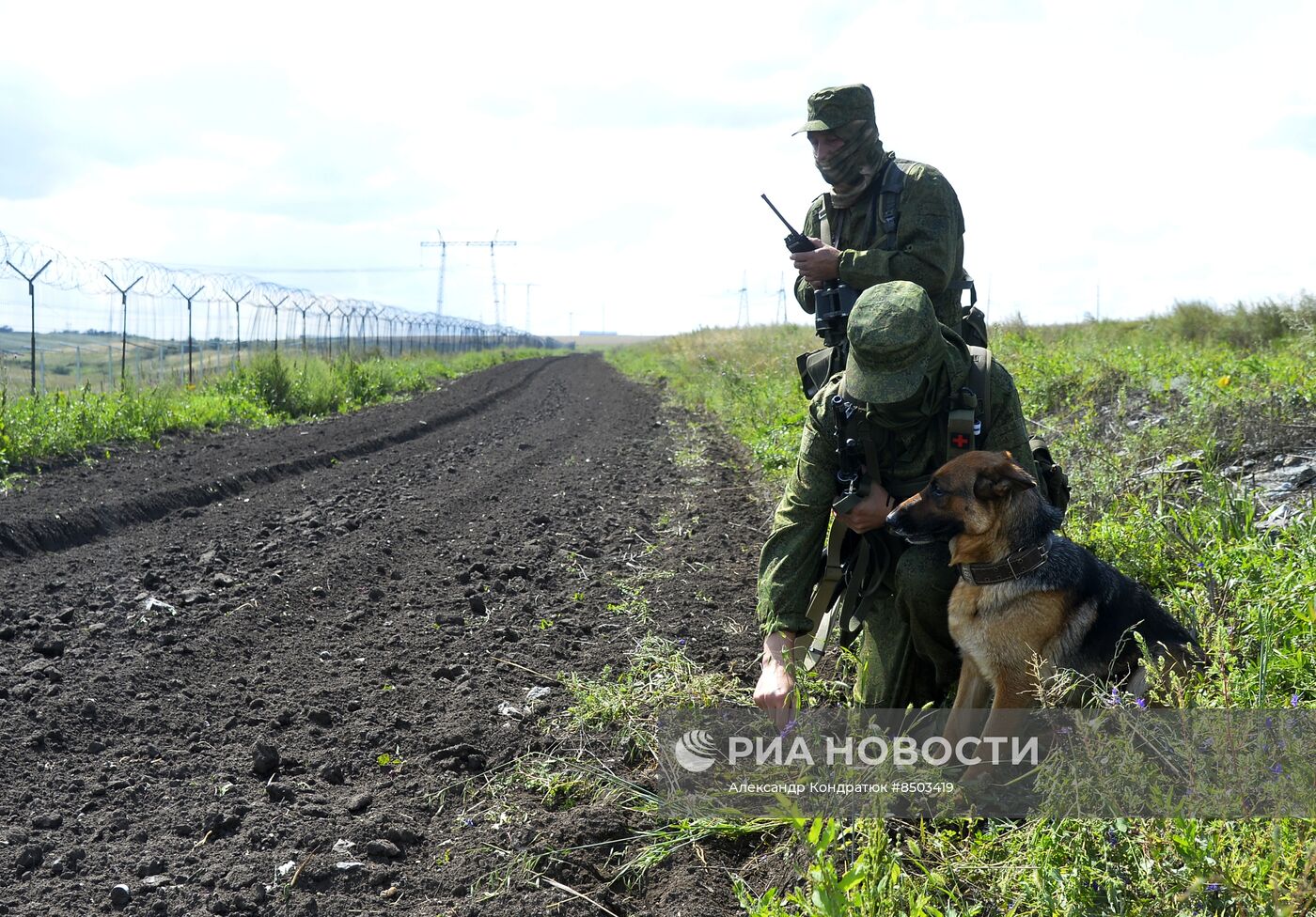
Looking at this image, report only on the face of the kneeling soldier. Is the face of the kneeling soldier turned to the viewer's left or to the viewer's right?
to the viewer's left

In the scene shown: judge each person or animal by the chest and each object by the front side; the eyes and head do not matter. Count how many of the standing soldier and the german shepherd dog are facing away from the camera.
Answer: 0

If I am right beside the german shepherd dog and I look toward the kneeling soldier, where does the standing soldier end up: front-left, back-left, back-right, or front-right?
front-right

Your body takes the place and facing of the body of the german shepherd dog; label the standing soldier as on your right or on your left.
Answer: on your right

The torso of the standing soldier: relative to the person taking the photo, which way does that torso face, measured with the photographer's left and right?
facing the viewer and to the left of the viewer

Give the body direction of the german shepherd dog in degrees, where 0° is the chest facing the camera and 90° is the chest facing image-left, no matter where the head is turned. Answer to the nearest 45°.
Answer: approximately 45°

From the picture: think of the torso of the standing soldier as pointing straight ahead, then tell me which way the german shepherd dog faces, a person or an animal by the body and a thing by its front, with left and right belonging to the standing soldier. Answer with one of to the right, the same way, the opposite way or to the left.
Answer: the same way

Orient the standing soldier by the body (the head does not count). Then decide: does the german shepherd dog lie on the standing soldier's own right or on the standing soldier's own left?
on the standing soldier's own left

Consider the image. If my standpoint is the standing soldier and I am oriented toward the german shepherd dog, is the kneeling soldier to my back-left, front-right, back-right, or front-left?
front-right
